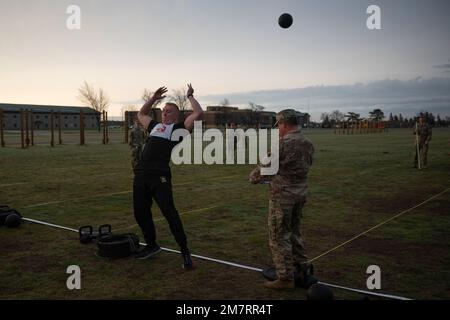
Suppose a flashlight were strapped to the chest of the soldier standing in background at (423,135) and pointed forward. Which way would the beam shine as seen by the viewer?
toward the camera

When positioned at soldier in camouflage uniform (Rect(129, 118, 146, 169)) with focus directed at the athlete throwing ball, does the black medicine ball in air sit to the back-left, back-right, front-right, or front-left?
front-left

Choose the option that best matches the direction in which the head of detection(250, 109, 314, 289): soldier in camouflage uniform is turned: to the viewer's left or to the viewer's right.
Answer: to the viewer's left

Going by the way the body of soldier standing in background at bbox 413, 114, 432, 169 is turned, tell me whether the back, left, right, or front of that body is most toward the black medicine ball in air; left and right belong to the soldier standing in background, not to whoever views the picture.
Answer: front

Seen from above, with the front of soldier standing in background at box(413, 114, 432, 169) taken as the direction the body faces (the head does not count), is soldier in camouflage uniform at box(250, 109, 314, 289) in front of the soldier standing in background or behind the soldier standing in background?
in front

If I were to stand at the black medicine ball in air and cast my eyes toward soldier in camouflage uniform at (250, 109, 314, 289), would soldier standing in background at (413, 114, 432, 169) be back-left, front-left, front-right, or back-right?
back-left

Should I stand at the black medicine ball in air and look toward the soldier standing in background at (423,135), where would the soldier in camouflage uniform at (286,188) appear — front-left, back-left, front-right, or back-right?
back-right

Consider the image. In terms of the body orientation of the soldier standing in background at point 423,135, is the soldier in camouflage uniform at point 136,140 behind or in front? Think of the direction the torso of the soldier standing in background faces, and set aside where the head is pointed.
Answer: in front

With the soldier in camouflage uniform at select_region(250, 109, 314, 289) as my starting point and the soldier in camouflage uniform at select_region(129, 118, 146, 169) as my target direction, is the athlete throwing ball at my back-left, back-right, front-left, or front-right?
front-left

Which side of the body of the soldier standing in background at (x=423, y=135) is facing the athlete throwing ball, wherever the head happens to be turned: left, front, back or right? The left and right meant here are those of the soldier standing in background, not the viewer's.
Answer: front

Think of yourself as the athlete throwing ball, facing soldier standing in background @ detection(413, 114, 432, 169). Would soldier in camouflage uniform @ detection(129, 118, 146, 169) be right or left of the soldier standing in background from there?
left
